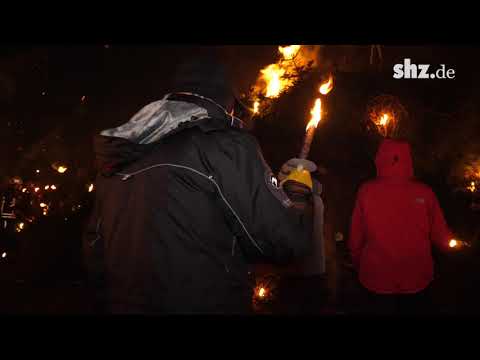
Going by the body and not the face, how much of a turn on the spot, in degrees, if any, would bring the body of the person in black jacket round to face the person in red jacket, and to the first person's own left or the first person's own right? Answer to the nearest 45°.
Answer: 0° — they already face them

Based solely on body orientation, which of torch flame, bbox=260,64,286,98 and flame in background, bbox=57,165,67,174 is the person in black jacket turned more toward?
the torch flame

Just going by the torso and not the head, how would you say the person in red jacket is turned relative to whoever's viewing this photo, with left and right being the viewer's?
facing away from the viewer

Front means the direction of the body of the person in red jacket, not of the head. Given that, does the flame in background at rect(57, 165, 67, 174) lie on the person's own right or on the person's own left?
on the person's own left

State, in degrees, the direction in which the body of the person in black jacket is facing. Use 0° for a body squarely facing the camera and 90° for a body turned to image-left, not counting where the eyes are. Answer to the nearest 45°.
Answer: approximately 225°

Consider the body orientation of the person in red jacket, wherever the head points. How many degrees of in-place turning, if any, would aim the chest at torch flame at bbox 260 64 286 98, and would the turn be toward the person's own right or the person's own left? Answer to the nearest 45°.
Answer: approximately 45° to the person's own left
